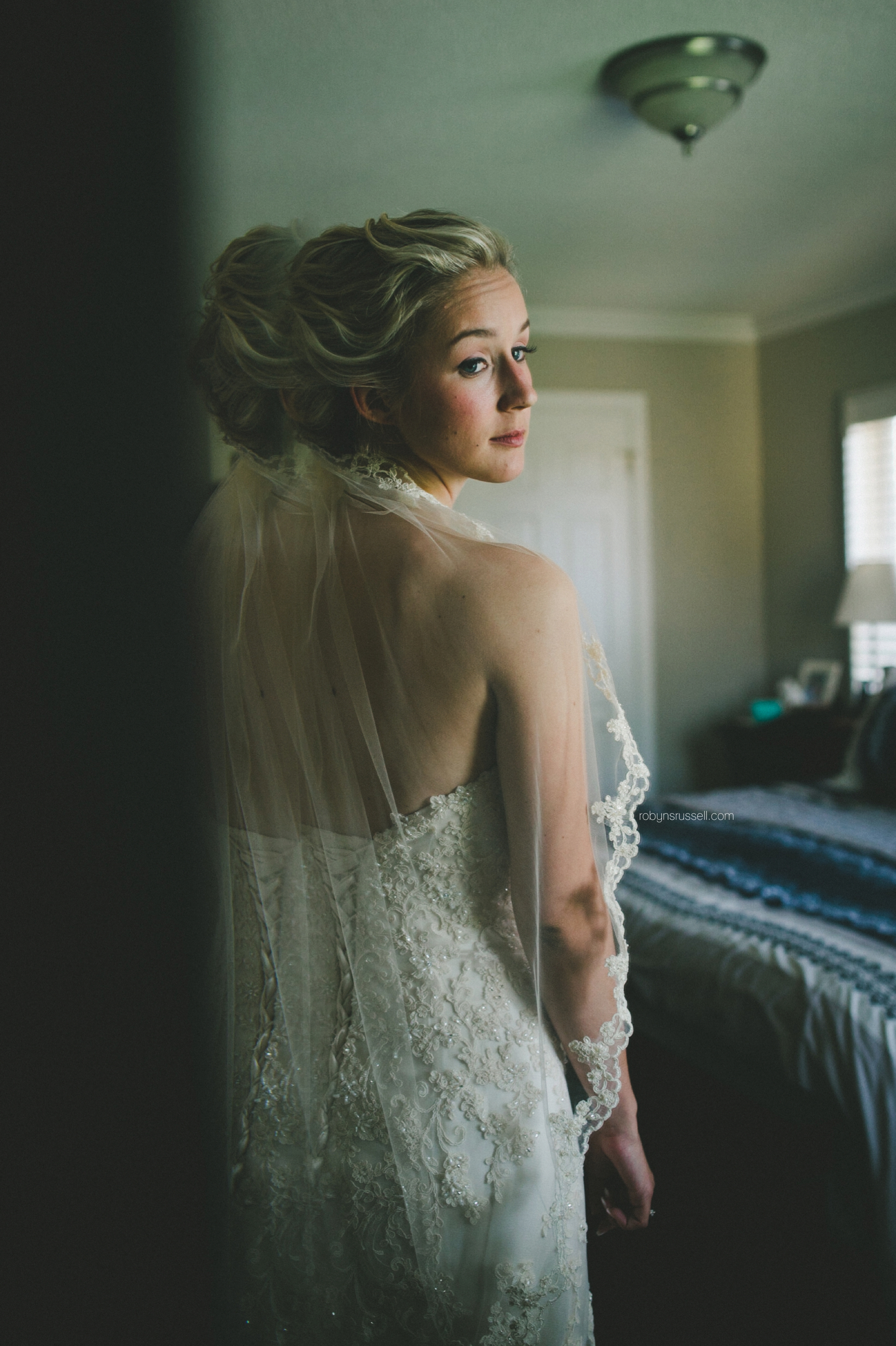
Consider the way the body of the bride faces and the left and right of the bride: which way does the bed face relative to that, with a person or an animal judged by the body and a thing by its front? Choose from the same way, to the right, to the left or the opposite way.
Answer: the opposite way

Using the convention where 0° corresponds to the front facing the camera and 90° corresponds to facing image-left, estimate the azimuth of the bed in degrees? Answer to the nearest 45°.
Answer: approximately 45°

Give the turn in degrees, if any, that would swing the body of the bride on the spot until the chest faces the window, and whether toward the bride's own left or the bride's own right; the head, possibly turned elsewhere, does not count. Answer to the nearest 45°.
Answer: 0° — they already face it

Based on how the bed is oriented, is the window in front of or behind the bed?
behind

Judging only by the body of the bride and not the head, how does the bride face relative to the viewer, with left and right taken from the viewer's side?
facing away from the viewer and to the right of the viewer

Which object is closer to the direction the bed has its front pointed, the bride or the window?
the bride

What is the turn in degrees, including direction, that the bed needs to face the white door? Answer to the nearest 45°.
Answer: approximately 135° to its right

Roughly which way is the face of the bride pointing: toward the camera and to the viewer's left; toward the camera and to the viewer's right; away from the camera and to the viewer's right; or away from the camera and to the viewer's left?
toward the camera and to the viewer's right
